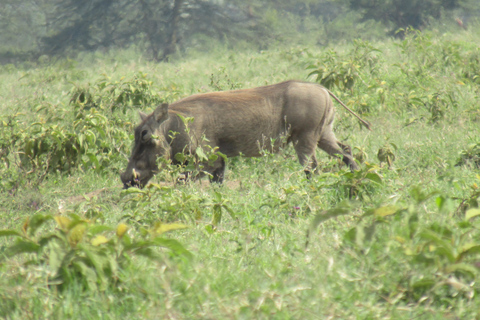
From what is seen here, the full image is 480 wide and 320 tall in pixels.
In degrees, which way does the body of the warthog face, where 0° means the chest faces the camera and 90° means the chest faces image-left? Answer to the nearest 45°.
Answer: approximately 90°

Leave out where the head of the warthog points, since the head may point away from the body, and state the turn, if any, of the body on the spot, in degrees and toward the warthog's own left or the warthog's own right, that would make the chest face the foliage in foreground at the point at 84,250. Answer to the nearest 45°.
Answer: approximately 90° to the warthog's own left

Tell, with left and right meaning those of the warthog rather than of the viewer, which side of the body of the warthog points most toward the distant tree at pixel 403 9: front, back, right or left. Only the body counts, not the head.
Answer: right

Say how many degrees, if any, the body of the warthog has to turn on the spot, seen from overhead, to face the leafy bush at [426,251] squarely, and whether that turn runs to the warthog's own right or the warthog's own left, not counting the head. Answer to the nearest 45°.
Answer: approximately 90° to the warthog's own left

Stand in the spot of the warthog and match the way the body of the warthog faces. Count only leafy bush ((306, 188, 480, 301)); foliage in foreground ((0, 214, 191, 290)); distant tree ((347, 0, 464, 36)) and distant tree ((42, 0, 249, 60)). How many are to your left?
2

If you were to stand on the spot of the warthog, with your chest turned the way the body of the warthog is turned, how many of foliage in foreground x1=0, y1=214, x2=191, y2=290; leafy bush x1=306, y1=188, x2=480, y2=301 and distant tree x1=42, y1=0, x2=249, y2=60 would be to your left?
2

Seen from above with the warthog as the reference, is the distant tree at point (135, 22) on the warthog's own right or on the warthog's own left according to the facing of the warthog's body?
on the warthog's own right
